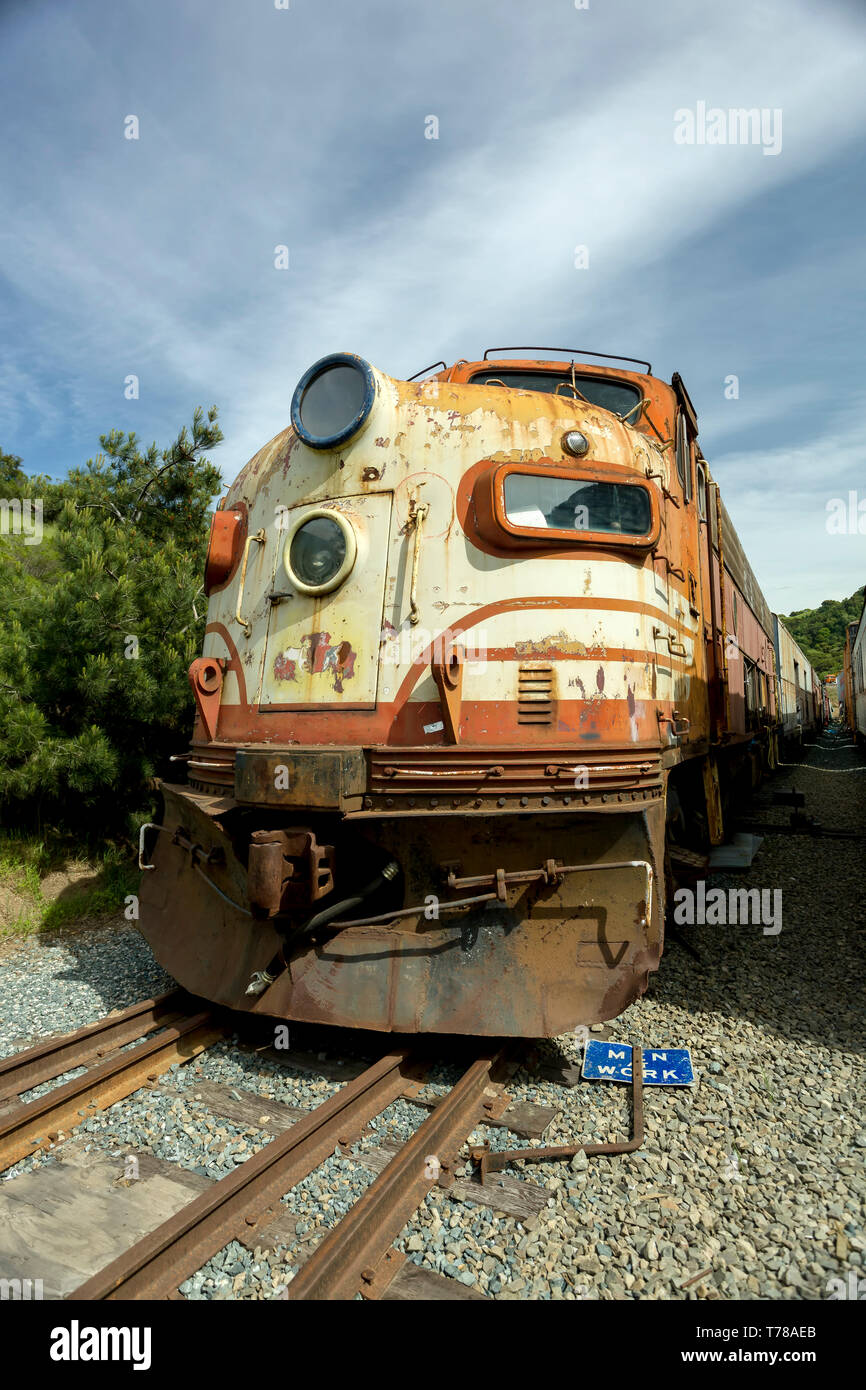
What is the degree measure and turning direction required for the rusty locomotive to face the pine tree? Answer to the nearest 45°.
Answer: approximately 90° to its right

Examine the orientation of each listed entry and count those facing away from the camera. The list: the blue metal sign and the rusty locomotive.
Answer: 0

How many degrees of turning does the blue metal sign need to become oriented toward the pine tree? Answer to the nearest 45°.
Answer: approximately 135° to its right

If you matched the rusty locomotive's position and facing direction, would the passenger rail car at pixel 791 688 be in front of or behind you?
behind

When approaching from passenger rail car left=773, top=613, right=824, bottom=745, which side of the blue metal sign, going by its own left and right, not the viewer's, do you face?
back

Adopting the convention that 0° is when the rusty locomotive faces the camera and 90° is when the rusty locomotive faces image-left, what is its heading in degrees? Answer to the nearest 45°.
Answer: approximately 45°

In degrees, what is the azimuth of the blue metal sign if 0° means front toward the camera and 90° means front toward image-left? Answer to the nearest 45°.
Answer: approximately 0°
